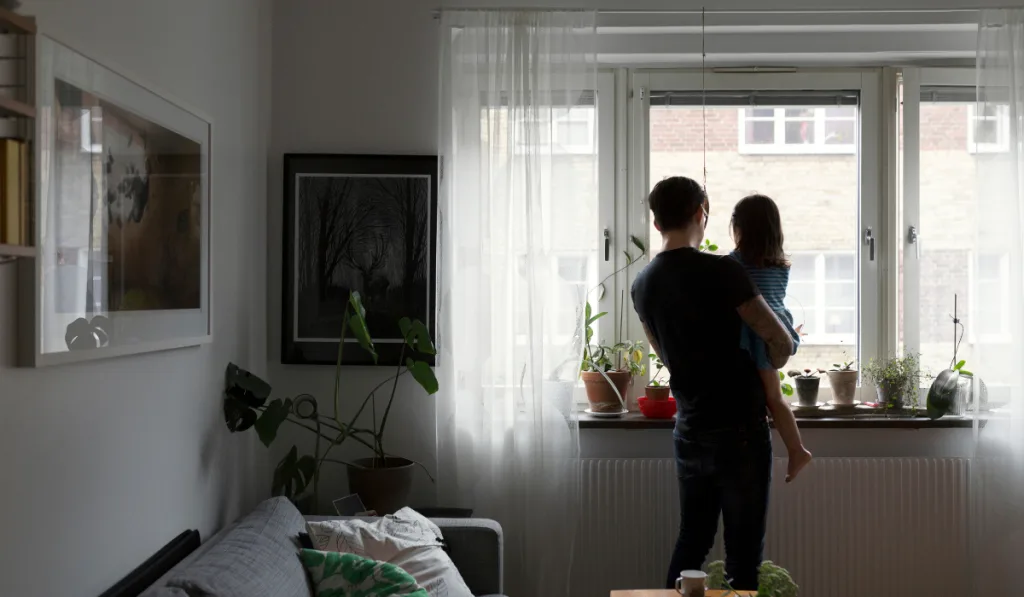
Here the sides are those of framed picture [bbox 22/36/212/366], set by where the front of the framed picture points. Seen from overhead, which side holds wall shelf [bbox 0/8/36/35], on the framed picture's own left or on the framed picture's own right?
on the framed picture's own right

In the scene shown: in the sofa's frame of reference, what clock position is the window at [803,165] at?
The window is roughly at 11 o'clock from the sofa.

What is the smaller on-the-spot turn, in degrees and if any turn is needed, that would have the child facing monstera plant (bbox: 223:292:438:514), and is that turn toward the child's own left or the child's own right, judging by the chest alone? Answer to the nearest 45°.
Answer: approximately 45° to the child's own left

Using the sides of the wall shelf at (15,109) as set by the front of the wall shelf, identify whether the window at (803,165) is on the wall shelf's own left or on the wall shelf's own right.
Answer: on the wall shelf's own left

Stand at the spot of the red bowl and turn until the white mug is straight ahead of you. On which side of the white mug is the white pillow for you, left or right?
right

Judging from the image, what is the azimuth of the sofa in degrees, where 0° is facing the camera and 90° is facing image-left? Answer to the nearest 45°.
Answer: approximately 270°

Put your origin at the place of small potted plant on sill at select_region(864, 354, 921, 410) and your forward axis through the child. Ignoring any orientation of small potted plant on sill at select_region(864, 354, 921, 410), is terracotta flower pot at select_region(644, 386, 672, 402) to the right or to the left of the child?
right
